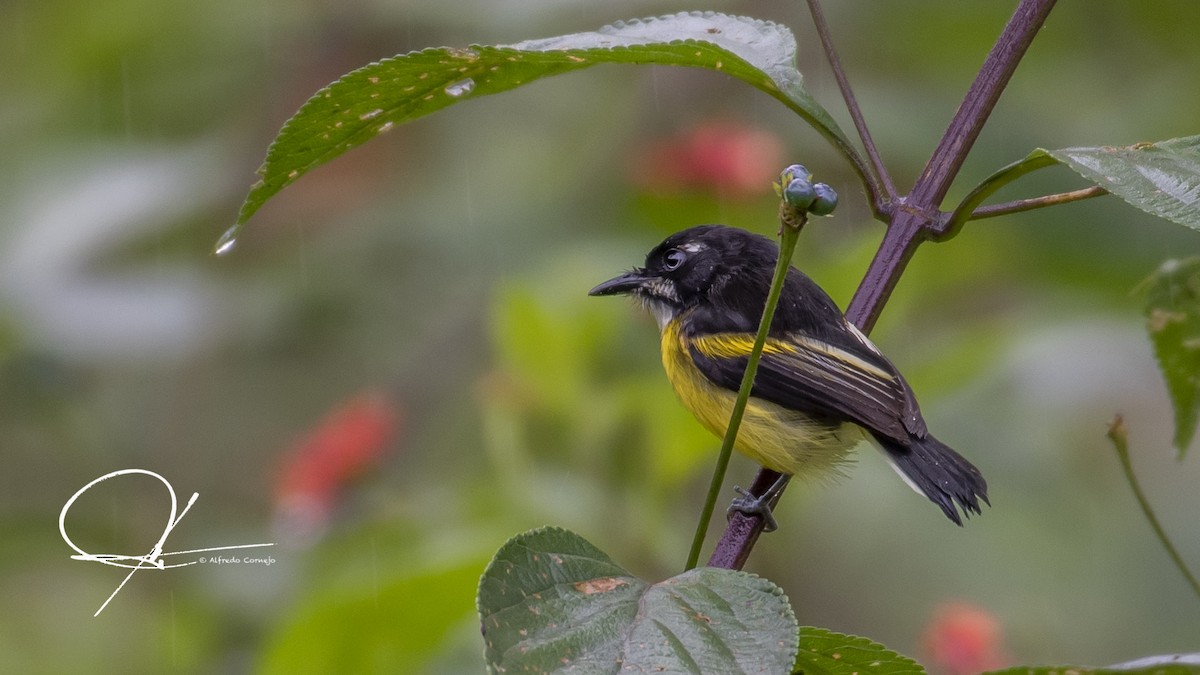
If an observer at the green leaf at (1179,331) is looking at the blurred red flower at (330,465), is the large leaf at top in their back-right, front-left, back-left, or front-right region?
front-left

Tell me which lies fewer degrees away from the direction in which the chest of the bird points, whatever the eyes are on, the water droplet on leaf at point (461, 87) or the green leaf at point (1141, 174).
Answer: the water droplet on leaf

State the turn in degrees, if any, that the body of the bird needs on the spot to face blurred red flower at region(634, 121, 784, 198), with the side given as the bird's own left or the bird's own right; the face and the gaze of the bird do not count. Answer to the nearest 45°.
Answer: approximately 45° to the bird's own right

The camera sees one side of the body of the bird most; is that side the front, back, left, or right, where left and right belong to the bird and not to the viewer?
left

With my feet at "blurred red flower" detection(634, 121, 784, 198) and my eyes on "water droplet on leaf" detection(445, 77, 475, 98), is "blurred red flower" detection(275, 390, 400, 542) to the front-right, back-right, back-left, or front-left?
front-right

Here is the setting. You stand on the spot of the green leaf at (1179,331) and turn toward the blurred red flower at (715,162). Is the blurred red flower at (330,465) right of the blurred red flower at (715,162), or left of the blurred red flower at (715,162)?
left

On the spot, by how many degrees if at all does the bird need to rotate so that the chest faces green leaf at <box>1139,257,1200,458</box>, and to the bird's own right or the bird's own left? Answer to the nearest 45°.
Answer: approximately 135° to the bird's own left

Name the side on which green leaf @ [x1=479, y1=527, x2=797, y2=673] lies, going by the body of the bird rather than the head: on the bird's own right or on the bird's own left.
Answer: on the bird's own left

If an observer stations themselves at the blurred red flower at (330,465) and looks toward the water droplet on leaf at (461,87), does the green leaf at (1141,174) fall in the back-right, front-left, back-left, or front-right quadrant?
front-left
